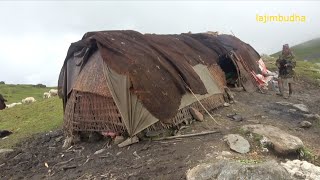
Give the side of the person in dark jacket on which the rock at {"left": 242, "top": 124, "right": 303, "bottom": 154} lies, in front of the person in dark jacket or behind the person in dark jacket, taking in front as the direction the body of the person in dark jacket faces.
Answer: in front

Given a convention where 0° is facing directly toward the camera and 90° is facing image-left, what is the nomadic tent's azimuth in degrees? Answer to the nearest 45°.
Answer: approximately 315°

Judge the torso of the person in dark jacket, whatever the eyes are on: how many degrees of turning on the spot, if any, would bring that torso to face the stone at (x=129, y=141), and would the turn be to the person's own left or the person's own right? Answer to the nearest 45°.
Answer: approximately 45° to the person's own right

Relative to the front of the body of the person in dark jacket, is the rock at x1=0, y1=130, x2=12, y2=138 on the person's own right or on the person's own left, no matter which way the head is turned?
on the person's own right

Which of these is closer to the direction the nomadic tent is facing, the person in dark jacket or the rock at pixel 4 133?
the person in dark jacket

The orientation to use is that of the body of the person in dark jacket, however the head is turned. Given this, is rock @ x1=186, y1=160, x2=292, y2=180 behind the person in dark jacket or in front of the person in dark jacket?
in front

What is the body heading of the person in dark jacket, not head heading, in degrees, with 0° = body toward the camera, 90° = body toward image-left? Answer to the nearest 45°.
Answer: approximately 0°
